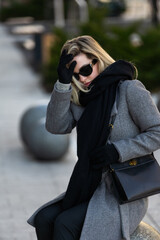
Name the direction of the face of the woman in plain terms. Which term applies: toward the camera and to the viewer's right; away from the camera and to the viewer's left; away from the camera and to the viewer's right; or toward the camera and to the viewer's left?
toward the camera and to the viewer's left

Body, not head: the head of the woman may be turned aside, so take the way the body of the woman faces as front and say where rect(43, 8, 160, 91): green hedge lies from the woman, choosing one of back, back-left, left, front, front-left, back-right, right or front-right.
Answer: back-right

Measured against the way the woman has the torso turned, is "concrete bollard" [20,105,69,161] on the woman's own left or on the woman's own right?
on the woman's own right

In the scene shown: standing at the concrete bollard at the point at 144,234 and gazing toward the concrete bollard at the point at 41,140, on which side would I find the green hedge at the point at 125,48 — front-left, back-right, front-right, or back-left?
front-right
